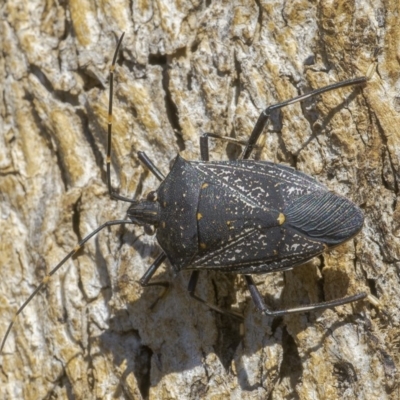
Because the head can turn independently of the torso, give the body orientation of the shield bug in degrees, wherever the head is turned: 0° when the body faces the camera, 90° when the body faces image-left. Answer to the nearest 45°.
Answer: approximately 90°
